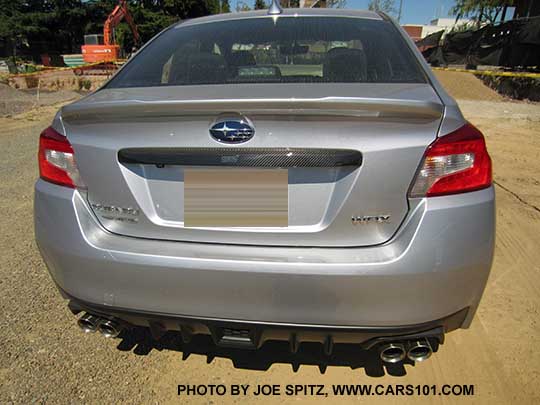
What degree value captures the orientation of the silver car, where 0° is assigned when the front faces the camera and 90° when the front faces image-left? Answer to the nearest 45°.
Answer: approximately 180°

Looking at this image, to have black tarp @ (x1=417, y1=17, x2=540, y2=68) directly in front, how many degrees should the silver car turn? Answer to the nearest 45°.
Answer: approximately 45° to its right

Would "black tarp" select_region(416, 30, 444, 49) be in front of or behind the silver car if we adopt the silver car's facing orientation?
in front
